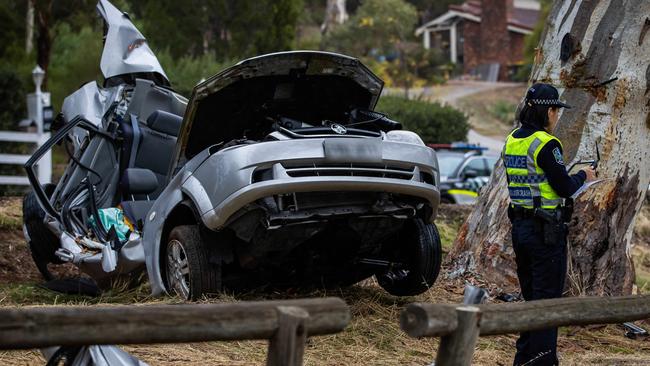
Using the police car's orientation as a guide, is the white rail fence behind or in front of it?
in front

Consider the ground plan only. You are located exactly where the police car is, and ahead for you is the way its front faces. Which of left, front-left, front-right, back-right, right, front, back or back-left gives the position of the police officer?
front-left

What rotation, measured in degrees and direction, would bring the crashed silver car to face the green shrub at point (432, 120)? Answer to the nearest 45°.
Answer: approximately 135° to its left

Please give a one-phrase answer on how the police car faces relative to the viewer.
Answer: facing the viewer and to the left of the viewer

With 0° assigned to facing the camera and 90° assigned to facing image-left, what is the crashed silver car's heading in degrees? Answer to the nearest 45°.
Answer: approximately 315°

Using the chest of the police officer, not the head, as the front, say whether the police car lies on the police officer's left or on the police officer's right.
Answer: on the police officer's left

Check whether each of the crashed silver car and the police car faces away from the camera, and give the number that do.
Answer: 0

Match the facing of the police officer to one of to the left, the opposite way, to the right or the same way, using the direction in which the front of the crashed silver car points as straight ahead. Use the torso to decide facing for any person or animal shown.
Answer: to the left

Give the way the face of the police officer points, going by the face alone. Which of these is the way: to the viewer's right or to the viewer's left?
to the viewer's right

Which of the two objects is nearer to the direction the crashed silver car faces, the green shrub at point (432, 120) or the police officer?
the police officer
